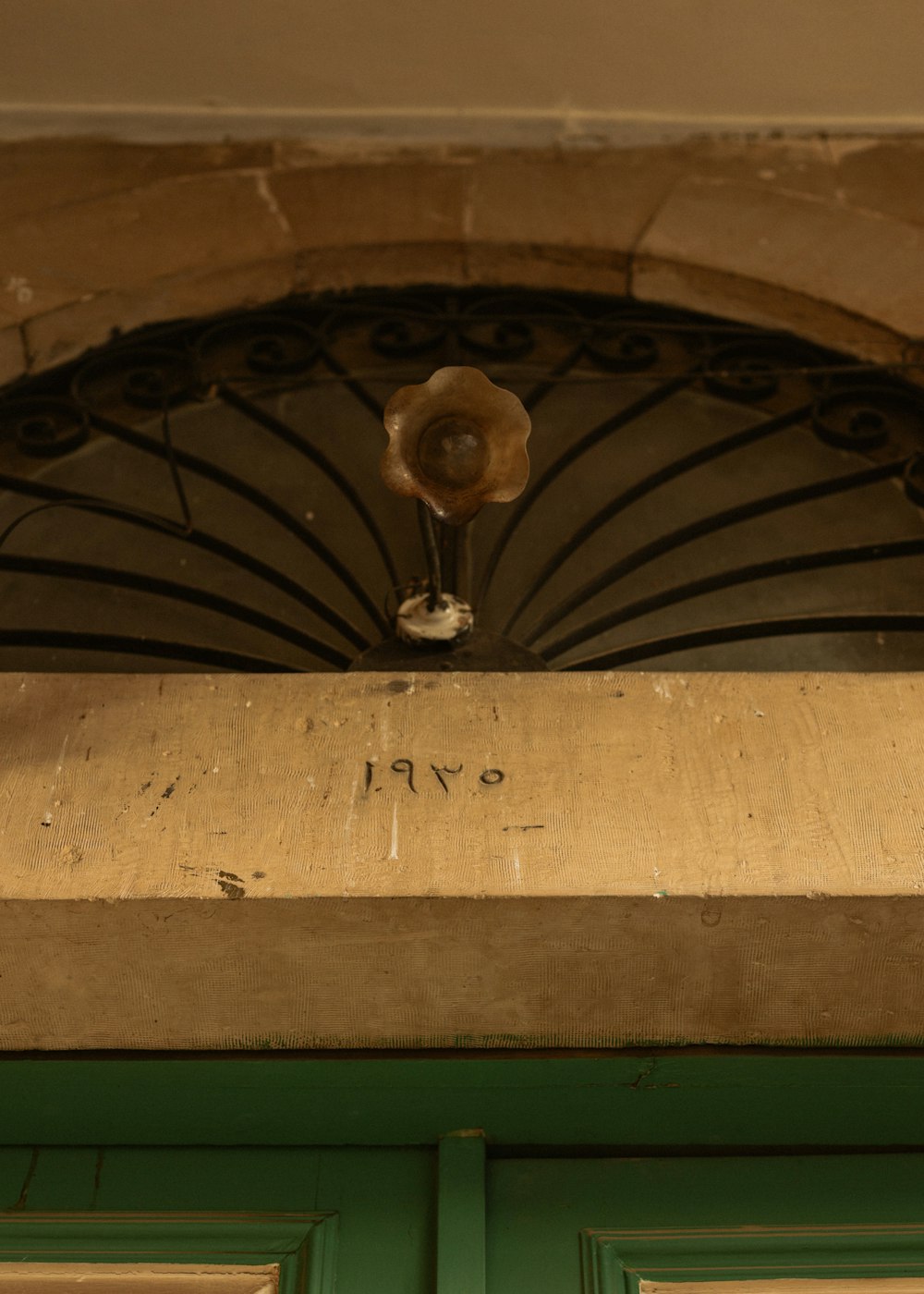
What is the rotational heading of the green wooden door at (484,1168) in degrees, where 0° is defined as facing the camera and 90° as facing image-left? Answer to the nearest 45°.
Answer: approximately 0°
